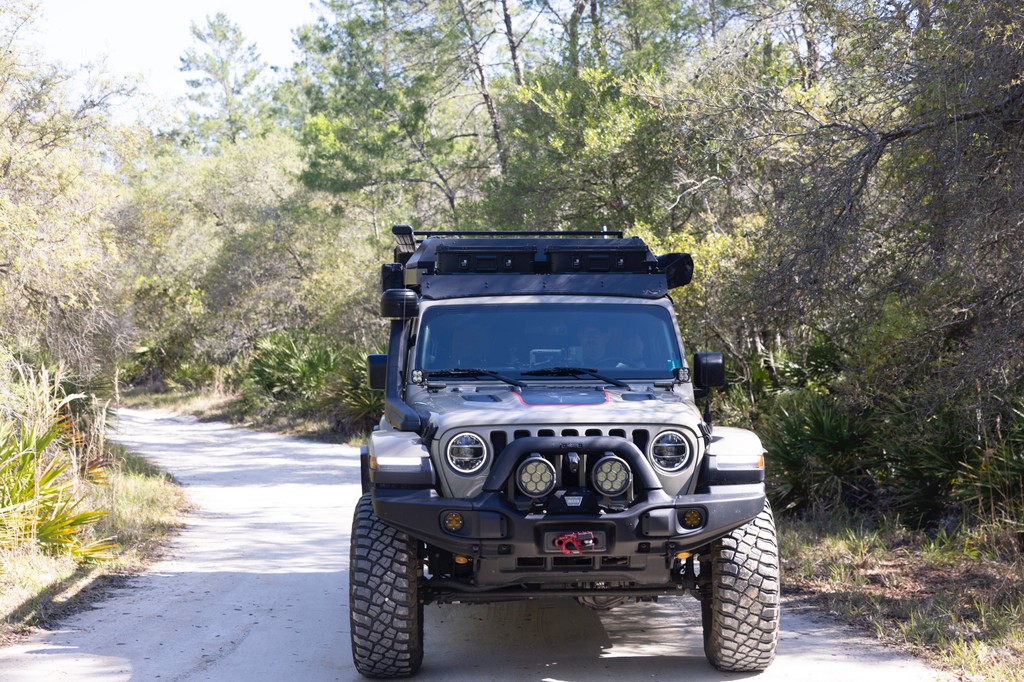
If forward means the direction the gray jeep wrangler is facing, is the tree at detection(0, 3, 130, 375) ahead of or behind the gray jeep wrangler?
behind

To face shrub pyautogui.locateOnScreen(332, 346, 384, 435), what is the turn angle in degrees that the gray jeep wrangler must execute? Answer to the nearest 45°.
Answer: approximately 180°

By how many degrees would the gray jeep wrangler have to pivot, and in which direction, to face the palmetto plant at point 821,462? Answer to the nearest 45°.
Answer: approximately 135° to its left

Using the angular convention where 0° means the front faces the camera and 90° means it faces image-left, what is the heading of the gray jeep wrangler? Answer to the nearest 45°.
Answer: approximately 0°

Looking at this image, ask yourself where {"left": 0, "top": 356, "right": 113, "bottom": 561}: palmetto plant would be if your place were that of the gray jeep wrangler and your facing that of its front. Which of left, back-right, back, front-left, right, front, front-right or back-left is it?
back-right

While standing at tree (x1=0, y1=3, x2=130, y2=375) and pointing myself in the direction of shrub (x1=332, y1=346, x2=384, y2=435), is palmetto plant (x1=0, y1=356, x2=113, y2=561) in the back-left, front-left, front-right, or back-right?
back-right

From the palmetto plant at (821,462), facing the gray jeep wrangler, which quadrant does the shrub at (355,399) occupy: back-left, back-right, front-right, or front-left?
back-right

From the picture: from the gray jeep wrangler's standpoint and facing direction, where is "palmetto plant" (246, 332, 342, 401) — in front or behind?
behind
